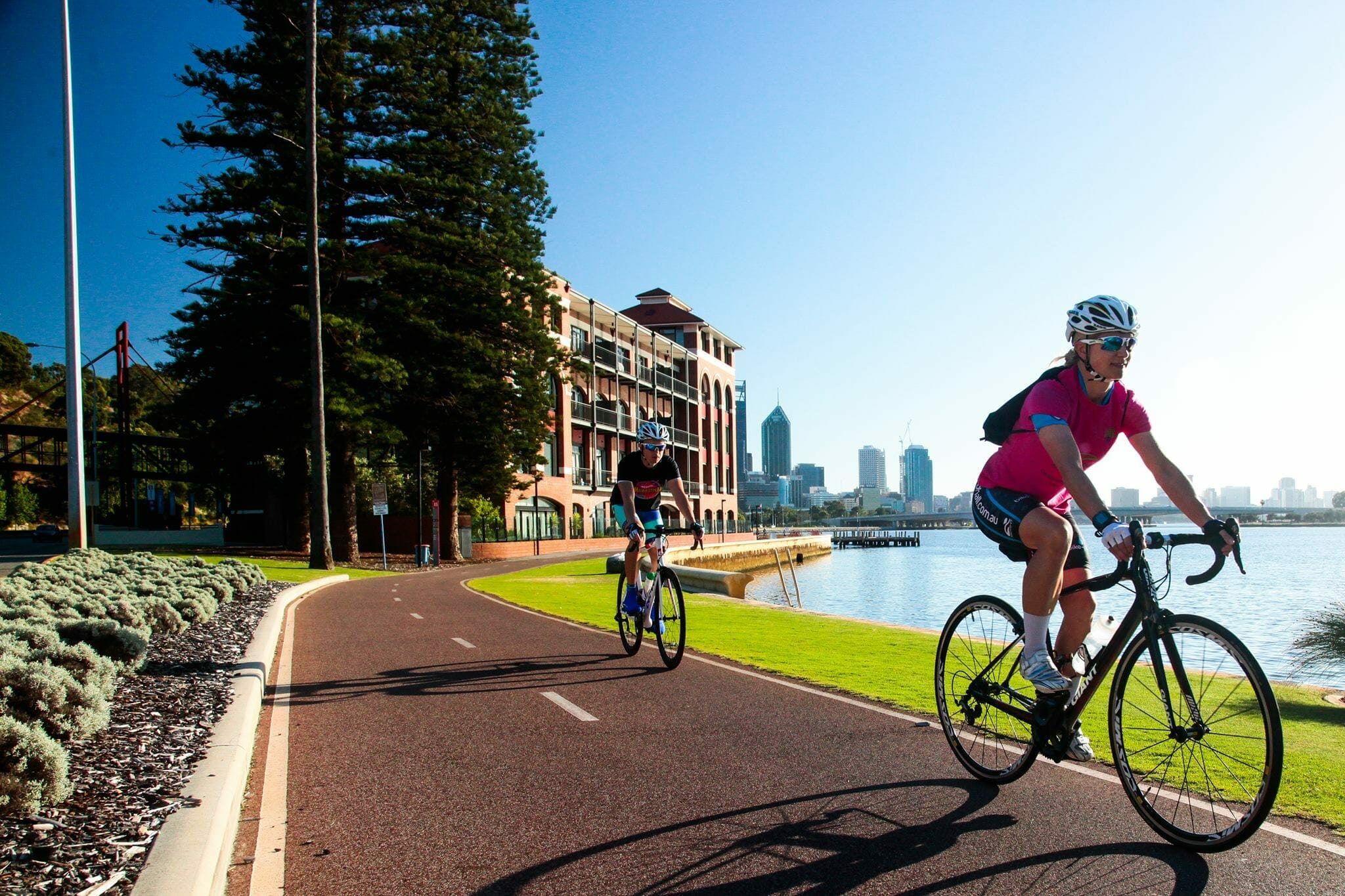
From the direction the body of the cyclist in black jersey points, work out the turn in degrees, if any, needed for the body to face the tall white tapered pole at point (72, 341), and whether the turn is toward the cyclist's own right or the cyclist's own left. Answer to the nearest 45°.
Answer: approximately 180°

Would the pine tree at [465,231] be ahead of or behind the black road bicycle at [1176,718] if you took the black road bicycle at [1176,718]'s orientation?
behind

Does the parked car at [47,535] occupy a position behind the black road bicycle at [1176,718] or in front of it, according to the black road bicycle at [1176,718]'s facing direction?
behind

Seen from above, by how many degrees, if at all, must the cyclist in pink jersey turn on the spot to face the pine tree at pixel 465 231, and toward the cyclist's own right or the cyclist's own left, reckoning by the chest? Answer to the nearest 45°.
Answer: approximately 180°

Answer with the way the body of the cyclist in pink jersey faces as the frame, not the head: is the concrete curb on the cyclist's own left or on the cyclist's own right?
on the cyclist's own right

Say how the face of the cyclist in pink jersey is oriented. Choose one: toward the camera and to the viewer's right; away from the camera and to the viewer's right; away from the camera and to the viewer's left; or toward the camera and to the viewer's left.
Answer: toward the camera and to the viewer's right

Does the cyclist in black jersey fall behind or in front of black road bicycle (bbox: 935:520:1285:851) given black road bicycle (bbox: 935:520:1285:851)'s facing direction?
behind

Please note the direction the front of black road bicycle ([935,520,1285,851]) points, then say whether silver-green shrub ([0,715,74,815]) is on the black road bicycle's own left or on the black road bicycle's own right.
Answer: on the black road bicycle's own right

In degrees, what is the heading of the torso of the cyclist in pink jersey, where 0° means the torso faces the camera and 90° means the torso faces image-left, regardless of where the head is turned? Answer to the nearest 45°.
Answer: approximately 315°

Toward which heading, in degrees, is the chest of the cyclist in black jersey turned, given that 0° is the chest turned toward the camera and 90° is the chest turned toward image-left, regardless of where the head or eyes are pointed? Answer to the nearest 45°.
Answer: approximately 315°

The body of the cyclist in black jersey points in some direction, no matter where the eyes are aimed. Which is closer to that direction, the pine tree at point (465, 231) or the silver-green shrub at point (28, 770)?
the silver-green shrub

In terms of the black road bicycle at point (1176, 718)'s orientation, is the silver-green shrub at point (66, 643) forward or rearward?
rearward
